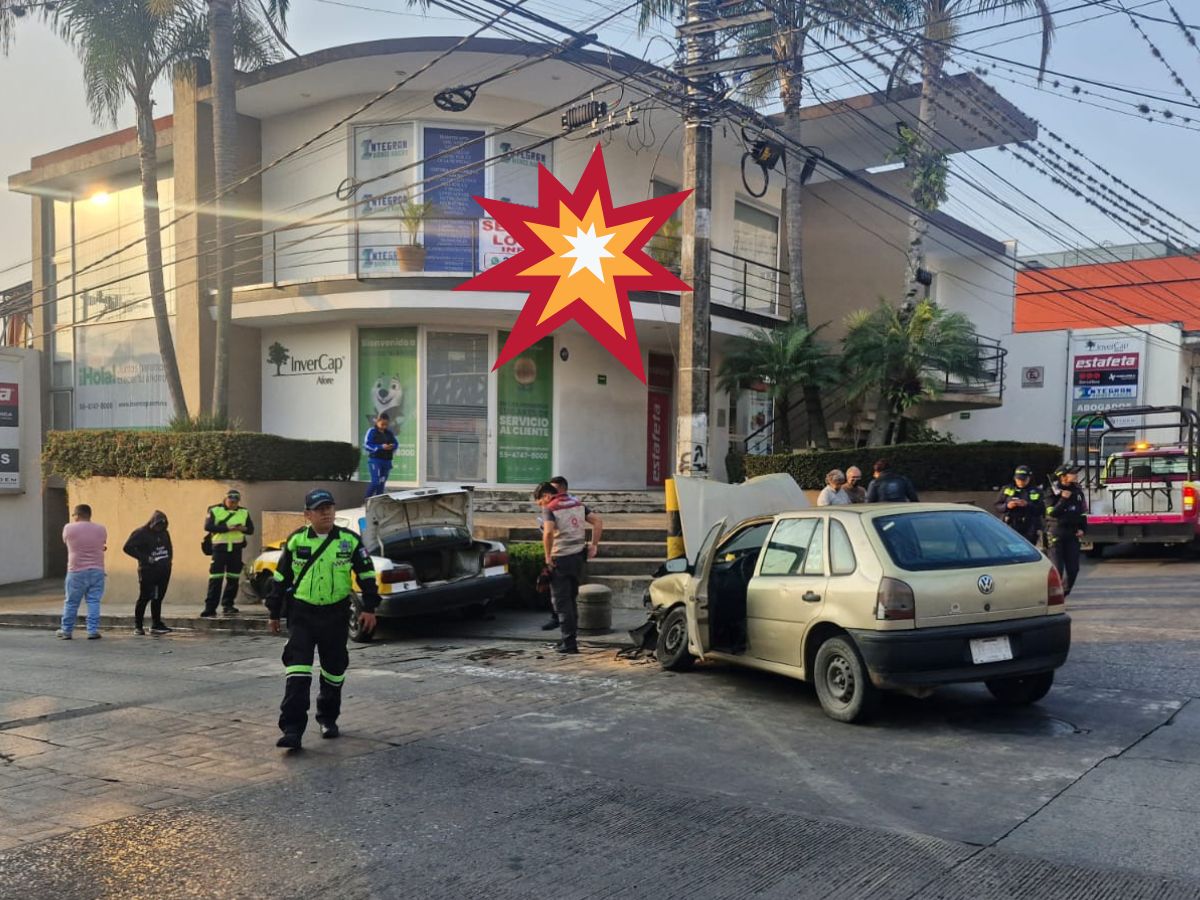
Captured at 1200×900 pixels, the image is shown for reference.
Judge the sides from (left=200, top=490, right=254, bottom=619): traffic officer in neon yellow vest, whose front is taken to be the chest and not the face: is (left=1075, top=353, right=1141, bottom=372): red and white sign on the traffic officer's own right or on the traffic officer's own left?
on the traffic officer's own left

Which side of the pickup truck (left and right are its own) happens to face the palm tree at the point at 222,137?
left

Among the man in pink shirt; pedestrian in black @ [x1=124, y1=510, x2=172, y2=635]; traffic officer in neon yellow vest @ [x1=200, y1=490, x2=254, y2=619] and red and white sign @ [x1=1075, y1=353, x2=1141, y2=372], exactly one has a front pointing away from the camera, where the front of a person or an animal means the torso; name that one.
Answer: the man in pink shirt

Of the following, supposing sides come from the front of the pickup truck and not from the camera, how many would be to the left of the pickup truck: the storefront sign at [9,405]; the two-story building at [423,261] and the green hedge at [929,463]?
3

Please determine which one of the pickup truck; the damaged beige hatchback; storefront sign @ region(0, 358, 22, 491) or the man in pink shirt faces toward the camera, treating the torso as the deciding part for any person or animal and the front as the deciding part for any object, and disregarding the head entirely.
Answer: the storefront sign

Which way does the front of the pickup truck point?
away from the camera

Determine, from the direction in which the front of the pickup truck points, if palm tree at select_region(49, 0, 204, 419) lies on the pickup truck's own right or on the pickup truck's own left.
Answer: on the pickup truck's own left

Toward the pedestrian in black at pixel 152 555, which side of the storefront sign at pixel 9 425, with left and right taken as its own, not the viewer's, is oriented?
front

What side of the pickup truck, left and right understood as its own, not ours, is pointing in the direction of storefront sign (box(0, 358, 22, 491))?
left

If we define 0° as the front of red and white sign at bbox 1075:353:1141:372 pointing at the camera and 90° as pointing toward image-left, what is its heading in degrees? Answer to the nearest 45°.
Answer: approximately 0°
